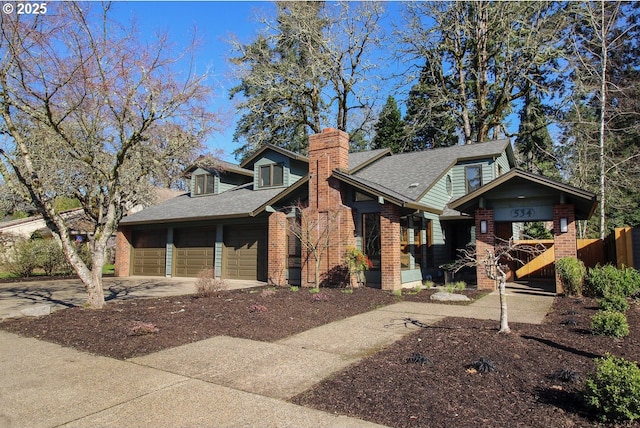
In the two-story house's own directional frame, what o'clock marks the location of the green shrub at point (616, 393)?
The green shrub is roughly at 10 o'clock from the two-story house.

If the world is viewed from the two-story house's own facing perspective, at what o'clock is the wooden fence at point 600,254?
The wooden fence is roughly at 8 o'clock from the two-story house.

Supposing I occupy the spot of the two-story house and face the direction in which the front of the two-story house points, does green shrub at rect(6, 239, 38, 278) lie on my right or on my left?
on my right

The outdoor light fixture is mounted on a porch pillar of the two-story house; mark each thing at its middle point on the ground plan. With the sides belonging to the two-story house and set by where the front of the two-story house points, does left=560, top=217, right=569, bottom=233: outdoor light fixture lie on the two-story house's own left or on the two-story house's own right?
on the two-story house's own left

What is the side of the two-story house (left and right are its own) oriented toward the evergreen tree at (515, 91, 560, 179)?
back

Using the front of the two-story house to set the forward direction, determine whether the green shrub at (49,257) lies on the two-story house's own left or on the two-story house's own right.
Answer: on the two-story house's own right

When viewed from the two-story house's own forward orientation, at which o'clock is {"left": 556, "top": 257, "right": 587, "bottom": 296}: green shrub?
The green shrub is roughly at 9 o'clock from the two-story house.

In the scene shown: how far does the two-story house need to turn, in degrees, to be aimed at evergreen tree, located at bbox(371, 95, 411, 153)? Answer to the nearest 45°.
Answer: approximately 135° to its right

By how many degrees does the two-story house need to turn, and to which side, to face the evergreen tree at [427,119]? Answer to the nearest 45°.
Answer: approximately 180°

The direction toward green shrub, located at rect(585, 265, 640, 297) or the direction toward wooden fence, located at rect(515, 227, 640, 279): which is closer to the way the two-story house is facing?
the green shrub

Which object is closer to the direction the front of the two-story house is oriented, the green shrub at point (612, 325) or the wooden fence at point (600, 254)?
the green shrub

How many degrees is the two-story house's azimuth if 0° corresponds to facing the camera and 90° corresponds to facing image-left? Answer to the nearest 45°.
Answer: approximately 45°

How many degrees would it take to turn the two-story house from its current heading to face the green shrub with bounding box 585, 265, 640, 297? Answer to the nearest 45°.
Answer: approximately 90° to its left
